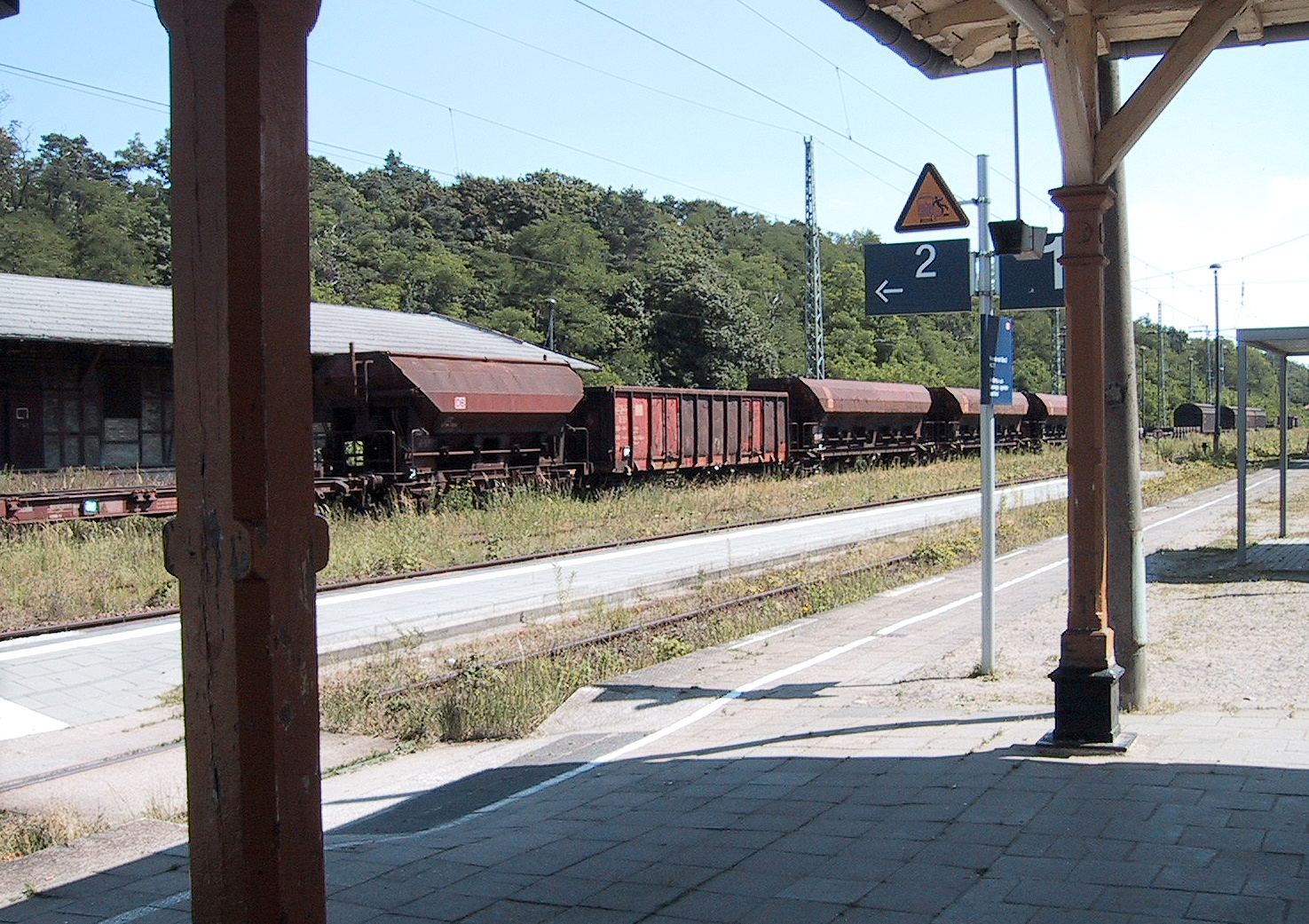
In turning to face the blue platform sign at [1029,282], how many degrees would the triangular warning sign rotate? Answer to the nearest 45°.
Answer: approximately 135° to its left

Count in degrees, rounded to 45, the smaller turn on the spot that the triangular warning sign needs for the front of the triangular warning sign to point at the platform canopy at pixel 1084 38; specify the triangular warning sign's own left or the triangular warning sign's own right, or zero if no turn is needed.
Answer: approximately 45° to the triangular warning sign's own left

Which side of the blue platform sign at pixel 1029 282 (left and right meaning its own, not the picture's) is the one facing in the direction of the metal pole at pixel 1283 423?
back

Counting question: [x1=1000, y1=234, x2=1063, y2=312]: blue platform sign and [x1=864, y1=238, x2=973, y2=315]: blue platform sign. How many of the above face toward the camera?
2

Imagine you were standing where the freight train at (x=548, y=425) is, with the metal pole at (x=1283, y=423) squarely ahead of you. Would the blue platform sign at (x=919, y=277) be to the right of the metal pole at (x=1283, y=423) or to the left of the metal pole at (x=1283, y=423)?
right

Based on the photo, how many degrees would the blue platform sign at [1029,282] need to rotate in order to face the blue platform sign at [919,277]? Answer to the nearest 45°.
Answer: approximately 45° to its right

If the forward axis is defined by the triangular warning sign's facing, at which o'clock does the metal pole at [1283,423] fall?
The metal pole is roughly at 7 o'clock from the triangular warning sign.

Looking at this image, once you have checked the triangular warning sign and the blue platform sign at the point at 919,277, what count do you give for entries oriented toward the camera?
2

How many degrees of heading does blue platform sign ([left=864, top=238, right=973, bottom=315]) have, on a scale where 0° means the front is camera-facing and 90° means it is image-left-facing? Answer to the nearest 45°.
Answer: approximately 0°
